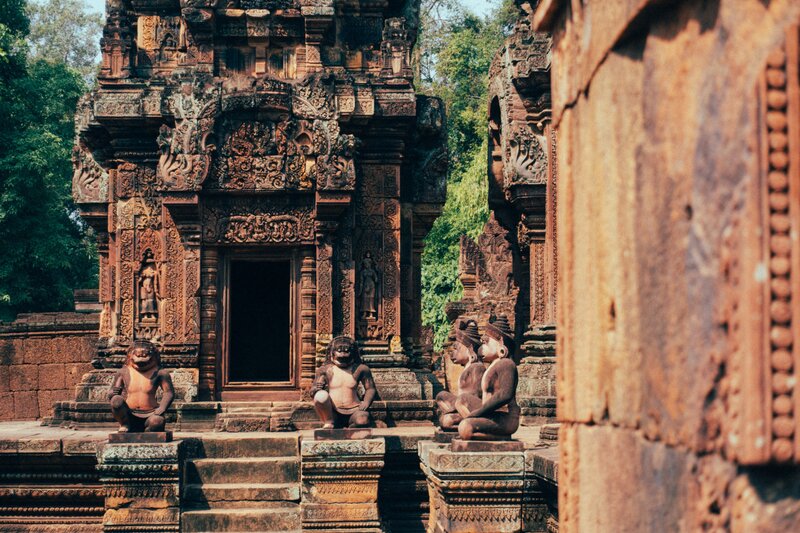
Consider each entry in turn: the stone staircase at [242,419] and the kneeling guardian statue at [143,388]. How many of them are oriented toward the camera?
2

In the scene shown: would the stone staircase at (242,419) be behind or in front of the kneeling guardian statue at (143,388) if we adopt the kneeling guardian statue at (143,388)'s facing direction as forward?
behind

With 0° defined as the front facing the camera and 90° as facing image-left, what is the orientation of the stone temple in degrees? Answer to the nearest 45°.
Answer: approximately 0°

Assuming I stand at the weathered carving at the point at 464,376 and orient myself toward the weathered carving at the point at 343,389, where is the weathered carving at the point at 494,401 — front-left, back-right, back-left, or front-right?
back-left

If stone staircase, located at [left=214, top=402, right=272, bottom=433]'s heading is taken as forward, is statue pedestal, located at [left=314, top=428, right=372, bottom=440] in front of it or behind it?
in front

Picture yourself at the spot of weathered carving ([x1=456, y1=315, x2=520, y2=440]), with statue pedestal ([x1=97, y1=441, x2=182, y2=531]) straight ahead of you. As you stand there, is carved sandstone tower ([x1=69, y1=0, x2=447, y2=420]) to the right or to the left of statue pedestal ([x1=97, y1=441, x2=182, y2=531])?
right

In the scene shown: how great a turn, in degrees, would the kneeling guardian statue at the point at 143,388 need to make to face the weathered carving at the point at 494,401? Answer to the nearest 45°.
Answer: approximately 45° to its left

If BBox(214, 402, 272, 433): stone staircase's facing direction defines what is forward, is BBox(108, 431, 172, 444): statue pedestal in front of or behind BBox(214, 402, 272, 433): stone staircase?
in front
